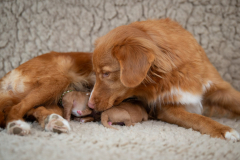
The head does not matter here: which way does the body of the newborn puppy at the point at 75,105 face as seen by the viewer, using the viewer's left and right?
facing the viewer and to the right of the viewer

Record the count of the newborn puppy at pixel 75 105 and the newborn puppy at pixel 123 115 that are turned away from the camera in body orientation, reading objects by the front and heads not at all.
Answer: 0
